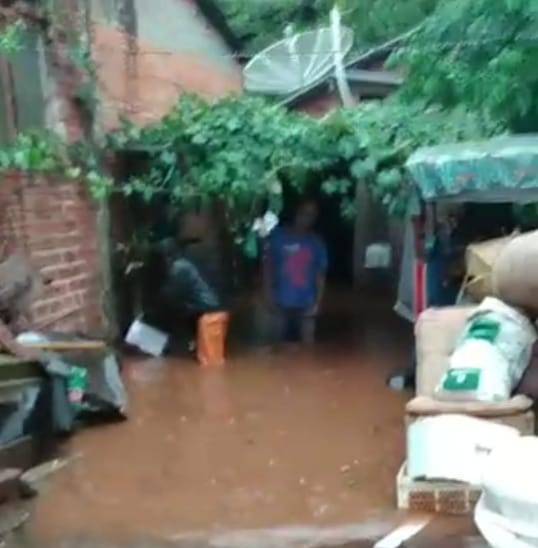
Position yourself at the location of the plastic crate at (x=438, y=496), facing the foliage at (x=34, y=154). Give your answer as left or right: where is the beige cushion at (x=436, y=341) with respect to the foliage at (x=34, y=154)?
right

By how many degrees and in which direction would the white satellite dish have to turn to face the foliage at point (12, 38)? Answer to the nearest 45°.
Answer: approximately 45° to its left

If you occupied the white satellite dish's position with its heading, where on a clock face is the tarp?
The tarp is roughly at 10 o'clock from the white satellite dish.

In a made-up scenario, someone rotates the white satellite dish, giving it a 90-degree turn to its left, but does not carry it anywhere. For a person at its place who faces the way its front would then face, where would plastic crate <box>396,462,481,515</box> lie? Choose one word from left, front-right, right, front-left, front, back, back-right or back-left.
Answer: front-right

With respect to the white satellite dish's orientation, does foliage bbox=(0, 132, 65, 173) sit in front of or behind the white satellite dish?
in front

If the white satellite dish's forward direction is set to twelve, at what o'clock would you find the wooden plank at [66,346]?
The wooden plank is roughly at 11 o'clock from the white satellite dish.

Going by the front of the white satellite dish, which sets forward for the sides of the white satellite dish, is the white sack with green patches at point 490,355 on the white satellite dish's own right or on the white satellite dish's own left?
on the white satellite dish's own left

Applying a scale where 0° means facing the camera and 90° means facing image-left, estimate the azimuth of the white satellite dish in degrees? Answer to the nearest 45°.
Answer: approximately 45°

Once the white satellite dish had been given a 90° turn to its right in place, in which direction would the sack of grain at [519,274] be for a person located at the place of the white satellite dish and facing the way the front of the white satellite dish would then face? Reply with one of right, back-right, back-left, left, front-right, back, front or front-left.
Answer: back-left
